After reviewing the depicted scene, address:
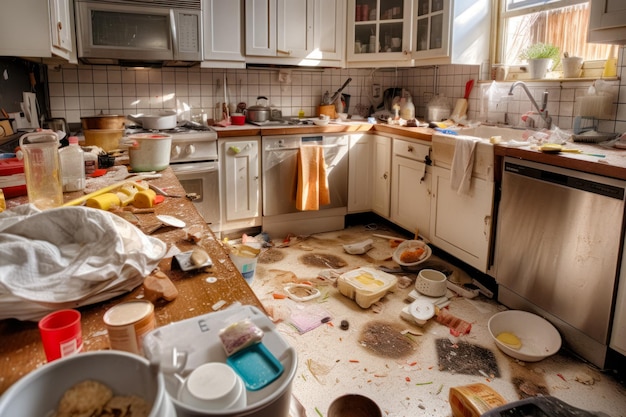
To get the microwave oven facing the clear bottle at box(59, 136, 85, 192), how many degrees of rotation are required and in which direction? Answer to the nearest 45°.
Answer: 0° — it already faces it

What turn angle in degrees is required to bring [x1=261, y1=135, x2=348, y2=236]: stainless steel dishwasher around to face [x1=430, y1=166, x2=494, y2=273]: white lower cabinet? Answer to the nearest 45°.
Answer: approximately 45° to its left

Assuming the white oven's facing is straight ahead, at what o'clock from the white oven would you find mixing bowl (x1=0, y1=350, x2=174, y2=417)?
The mixing bowl is roughly at 12 o'clock from the white oven.

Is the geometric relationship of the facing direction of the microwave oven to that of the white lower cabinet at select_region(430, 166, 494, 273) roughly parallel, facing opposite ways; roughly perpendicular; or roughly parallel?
roughly perpendicular

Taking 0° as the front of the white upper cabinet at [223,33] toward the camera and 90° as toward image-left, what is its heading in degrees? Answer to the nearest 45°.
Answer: approximately 0°

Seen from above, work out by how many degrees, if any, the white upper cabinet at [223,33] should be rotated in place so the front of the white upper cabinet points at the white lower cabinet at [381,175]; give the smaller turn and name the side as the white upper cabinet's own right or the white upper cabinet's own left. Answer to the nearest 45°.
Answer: approximately 90° to the white upper cabinet's own left

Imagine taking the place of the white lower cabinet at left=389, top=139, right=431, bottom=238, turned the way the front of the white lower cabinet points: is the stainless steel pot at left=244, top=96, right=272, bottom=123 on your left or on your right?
on your right
